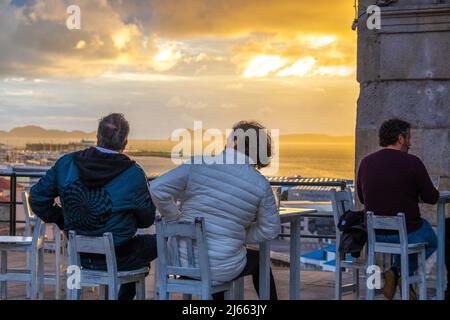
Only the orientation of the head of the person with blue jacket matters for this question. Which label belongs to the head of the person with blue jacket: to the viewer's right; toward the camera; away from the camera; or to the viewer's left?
away from the camera

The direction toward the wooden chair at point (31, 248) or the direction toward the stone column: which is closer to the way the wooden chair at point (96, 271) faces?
the stone column

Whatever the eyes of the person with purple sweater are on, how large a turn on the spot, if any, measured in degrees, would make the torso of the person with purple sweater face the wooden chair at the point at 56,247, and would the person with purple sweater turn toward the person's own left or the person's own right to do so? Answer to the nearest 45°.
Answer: approximately 135° to the person's own left

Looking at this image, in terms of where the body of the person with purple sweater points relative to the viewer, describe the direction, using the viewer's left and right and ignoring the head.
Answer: facing away from the viewer and to the right of the viewer

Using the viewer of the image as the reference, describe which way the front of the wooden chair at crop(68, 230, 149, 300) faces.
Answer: facing away from the viewer and to the right of the viewer

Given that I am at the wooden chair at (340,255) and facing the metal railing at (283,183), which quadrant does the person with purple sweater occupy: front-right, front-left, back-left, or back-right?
back-right

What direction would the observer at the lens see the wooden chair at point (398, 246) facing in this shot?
facing away from the viewer and to the right of the viewer
